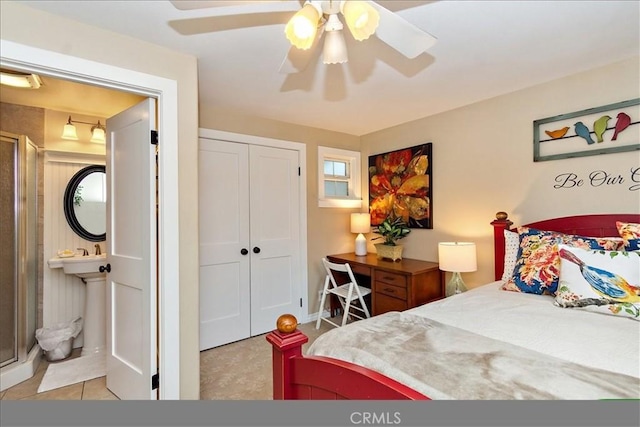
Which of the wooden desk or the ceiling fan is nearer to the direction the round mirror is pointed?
the ceiling fan

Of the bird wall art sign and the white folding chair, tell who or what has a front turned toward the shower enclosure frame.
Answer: the bird wall art sign

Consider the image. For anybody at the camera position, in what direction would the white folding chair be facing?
facing away from the viewer and to the right of the viewer

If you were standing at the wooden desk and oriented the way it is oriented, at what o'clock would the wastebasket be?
The wastebasket is roughly at 1 o'clock from the wooden desk.

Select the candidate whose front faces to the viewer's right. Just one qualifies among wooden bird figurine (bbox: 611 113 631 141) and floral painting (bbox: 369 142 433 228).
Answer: the wooden bird figurine

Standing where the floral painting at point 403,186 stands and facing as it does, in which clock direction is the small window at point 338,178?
The small window is roughly at 2 o'clock from the floral painting.

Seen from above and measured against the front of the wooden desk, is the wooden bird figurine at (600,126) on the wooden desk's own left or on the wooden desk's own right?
on the wooden desk's own left

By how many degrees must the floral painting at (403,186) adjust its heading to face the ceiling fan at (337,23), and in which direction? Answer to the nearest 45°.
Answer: approximately 45° to its left

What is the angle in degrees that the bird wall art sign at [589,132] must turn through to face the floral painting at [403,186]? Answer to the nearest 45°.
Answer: approximately 45° to its right

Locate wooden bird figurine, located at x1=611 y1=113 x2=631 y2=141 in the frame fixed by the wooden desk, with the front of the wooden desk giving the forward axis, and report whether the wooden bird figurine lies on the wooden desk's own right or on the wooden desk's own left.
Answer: on the wooden desk's own left
